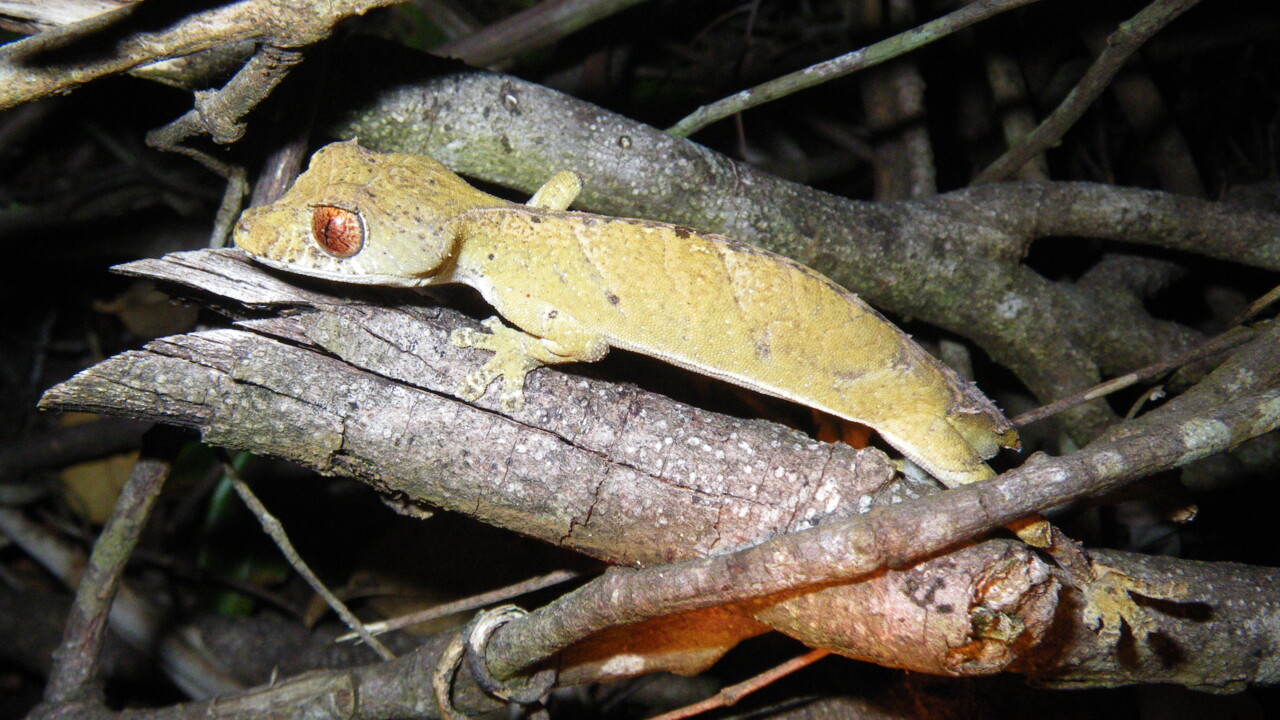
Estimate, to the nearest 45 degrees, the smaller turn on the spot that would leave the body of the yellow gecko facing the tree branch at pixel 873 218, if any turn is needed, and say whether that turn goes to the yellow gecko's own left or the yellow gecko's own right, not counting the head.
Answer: approximately 135° to the yellow gecko's own right

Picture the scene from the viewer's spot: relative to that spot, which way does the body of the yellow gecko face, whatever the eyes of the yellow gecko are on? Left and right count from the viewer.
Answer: facing to the left of the viewer

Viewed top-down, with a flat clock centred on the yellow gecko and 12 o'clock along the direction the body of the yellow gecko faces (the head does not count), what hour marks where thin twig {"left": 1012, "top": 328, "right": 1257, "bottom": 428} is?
The thin twig is roughly at 6 o'clock from the yellow gecko.
